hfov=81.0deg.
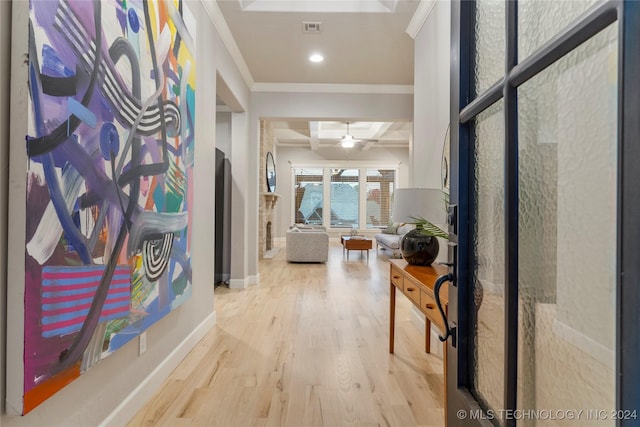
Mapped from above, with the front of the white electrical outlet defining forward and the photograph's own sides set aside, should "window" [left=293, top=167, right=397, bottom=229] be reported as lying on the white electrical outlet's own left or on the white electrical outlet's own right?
on the white electrical outlet's own left

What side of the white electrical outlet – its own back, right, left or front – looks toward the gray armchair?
left

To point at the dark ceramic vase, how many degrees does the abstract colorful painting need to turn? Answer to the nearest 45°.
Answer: approximately 45° to its left

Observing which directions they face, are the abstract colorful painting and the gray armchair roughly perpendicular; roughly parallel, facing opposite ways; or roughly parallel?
roughly perpendicular

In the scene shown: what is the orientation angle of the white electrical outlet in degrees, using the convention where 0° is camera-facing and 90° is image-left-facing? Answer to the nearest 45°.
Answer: approximately 315°

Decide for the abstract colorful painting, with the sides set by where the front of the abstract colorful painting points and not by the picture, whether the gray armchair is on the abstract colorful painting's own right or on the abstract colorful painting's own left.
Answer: on the abstract colorful painting's own left
